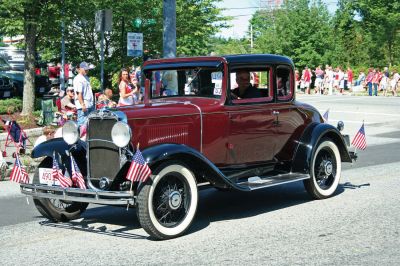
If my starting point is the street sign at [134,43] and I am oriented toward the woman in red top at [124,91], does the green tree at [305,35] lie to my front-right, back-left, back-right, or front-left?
back-left

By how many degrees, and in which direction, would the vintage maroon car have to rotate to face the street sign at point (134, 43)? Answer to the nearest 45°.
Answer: approximately 135° to its right

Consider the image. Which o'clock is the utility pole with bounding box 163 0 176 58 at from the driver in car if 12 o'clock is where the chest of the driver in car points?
The utility pole is roughly at 4 o'clock from the driver in car.

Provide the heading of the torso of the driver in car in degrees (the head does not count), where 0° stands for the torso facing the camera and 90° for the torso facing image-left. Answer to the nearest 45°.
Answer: approximately 45°

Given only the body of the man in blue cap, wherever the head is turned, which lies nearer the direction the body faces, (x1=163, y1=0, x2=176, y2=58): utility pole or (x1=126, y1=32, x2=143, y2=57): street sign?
the utility pole

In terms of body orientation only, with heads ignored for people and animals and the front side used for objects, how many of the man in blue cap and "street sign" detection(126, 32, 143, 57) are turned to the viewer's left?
0

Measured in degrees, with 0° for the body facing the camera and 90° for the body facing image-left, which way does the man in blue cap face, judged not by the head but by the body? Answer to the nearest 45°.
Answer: approximately 315°

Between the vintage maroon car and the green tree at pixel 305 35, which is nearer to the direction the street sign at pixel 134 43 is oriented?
the vintage maroon car

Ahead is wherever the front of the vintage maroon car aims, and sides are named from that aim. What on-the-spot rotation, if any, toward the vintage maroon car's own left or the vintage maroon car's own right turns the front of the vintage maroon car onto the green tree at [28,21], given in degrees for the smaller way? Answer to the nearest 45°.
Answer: approximately 90° to the vintage maroon car's own right

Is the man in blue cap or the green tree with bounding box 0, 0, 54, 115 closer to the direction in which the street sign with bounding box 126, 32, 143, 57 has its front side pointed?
the man in blue cap

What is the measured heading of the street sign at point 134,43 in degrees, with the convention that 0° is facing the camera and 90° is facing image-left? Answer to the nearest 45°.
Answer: approximately 0°

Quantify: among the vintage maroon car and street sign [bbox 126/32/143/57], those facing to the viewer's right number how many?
0
